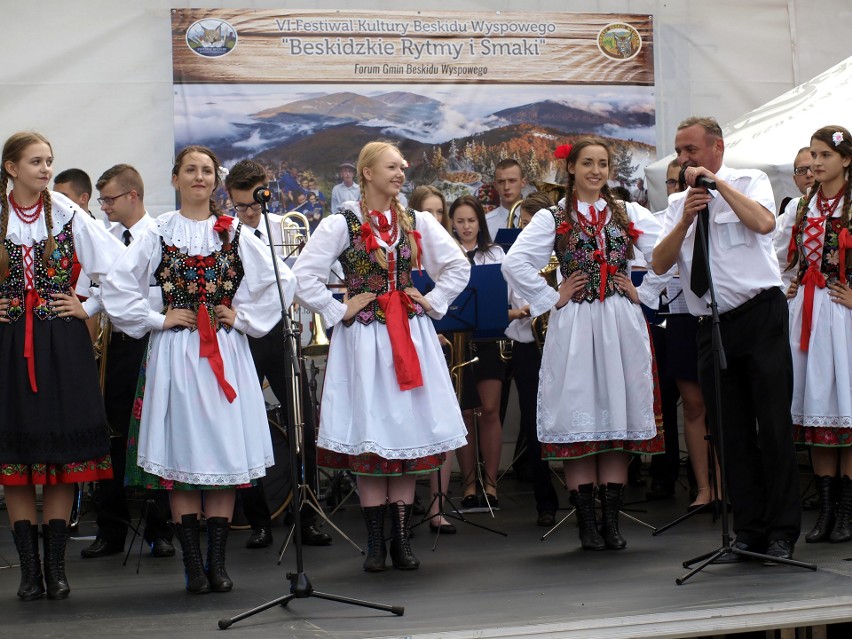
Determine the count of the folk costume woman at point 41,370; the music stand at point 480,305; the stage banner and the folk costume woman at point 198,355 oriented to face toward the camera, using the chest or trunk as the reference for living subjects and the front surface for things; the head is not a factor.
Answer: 3

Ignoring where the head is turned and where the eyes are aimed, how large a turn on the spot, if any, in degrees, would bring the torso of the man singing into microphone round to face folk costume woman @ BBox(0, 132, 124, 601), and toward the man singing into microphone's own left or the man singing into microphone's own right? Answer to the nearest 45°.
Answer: approximately 45° to the man singing into microphone's own right

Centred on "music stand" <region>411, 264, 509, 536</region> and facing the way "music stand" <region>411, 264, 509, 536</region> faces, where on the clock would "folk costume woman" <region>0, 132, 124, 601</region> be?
The folk costume woman is roughly at 8 o'clock from the music stand.

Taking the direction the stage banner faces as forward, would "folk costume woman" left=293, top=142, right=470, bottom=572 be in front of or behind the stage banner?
in front

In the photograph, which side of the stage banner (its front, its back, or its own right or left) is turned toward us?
front

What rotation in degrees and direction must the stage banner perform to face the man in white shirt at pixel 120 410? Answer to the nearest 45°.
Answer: approximately 45° to its right

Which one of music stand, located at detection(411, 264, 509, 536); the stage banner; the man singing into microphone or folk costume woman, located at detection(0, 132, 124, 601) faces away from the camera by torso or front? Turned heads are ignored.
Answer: the music stand

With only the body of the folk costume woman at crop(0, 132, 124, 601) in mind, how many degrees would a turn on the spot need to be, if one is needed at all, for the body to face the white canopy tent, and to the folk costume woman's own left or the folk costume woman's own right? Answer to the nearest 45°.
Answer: approximately 90° to the folk costume woman's own left

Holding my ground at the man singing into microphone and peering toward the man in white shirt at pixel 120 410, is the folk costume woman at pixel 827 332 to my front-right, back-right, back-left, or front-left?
back-right

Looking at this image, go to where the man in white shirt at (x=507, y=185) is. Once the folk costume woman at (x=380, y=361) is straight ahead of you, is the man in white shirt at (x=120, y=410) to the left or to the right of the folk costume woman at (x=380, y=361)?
right

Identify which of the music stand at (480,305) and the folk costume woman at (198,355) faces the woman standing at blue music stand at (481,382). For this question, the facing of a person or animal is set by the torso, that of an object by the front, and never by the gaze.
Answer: the music stand

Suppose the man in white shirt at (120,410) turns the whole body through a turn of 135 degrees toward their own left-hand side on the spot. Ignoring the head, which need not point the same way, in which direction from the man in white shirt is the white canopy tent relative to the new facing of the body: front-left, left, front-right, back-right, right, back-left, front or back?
front

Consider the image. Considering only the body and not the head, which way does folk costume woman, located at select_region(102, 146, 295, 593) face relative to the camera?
toward the camera

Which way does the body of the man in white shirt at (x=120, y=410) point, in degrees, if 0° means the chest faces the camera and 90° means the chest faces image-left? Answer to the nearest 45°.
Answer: approximately 45°

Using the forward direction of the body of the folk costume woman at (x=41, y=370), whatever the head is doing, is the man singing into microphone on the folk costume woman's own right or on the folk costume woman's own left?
on the folk costume woman's own left

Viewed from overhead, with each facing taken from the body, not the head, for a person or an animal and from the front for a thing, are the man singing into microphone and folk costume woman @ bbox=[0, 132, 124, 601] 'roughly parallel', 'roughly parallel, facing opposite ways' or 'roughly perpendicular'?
roughly perpendicular

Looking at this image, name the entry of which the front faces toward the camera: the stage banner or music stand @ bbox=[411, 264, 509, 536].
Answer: the stage banner

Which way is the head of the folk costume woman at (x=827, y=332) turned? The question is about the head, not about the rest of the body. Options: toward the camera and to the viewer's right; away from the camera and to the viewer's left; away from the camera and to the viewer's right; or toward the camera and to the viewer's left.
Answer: toward the camera and to the viewer's left

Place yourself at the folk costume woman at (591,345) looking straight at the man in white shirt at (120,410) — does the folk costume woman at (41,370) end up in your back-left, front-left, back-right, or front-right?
front-left

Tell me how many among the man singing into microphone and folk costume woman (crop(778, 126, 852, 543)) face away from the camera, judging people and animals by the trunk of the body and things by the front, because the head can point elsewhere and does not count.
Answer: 0

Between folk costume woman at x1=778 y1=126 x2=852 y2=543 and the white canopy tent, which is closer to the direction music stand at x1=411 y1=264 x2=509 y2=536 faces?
the white canopy tent
